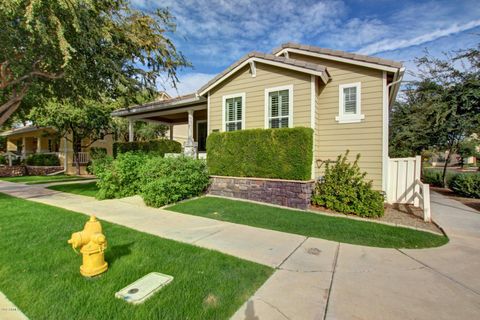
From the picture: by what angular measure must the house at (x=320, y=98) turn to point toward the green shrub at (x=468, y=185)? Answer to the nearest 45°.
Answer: approximately 135° to its left

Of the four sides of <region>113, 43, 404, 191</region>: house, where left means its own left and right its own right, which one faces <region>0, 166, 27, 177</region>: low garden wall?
right

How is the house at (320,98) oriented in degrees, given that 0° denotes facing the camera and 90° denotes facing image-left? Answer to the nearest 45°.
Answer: approximately 45°

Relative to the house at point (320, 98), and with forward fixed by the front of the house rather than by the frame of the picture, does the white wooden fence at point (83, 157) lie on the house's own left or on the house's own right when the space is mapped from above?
on the house's own right

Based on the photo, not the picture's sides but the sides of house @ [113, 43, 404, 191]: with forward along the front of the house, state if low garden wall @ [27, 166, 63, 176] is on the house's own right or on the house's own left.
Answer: on the house's own right

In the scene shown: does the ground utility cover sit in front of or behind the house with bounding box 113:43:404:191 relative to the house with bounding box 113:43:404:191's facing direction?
in front

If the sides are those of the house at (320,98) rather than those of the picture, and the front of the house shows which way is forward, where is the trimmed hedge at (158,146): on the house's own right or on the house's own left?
on the house's own right

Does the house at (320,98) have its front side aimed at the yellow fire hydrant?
yes

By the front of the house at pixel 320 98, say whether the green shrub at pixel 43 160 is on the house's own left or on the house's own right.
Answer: on the house's own right

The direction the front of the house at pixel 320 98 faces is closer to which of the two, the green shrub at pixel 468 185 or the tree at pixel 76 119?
the tree
